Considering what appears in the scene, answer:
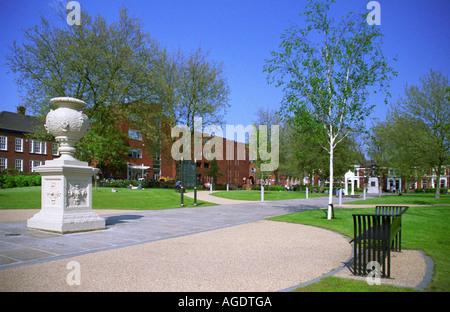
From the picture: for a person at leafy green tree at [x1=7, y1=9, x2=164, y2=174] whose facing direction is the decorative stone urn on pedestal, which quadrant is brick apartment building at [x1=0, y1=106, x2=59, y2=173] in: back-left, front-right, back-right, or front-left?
back-right

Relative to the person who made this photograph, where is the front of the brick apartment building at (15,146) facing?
facing the viewer and to the right of the viewer

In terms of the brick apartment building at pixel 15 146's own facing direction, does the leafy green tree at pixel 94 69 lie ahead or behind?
ahead

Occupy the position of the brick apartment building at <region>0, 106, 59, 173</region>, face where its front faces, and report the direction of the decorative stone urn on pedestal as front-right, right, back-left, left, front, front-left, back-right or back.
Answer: front-right

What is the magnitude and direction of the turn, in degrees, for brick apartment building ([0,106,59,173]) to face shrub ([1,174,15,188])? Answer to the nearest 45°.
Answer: approximately 45° to its right
